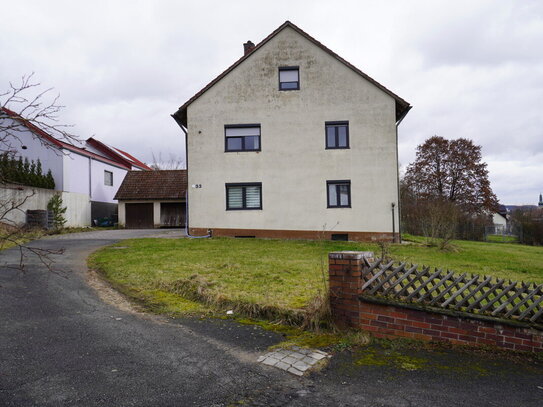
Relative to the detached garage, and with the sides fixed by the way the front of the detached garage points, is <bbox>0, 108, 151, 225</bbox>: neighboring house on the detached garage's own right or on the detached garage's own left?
on the detached garage's own right

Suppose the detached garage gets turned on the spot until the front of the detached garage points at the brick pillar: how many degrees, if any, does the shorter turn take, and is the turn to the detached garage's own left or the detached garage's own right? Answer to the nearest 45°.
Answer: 0° — it already faces it

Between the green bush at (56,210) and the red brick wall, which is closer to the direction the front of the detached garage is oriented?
the red brick wall

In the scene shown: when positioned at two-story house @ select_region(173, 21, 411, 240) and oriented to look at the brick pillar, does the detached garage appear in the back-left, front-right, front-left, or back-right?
back-right

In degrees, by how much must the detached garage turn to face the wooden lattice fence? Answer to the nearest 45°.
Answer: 0° — it already faces it

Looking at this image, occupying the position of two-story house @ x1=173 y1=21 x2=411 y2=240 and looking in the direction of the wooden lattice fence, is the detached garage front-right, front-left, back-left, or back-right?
back-right

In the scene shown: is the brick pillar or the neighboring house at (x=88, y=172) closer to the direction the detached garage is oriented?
the brick pillar

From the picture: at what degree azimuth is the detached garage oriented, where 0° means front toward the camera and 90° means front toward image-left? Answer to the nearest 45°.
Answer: approximately 0°

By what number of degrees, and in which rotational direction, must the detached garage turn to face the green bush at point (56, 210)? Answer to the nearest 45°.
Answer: approximately 45° to its right
